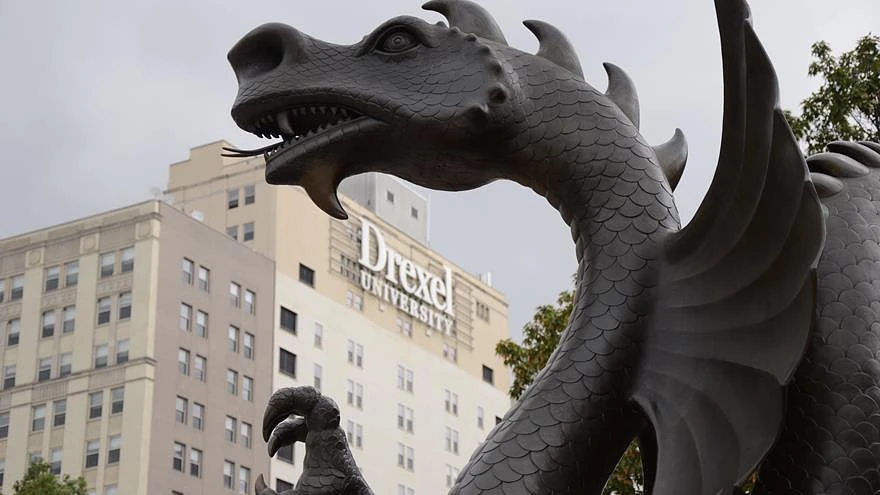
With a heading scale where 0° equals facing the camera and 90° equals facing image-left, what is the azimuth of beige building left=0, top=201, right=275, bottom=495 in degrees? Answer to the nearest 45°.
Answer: approximately 45°

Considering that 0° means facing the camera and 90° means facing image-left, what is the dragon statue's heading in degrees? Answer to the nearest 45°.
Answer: approximately 90°

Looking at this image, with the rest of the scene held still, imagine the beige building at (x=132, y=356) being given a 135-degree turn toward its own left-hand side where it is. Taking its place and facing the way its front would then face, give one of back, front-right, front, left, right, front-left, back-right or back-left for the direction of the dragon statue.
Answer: right
